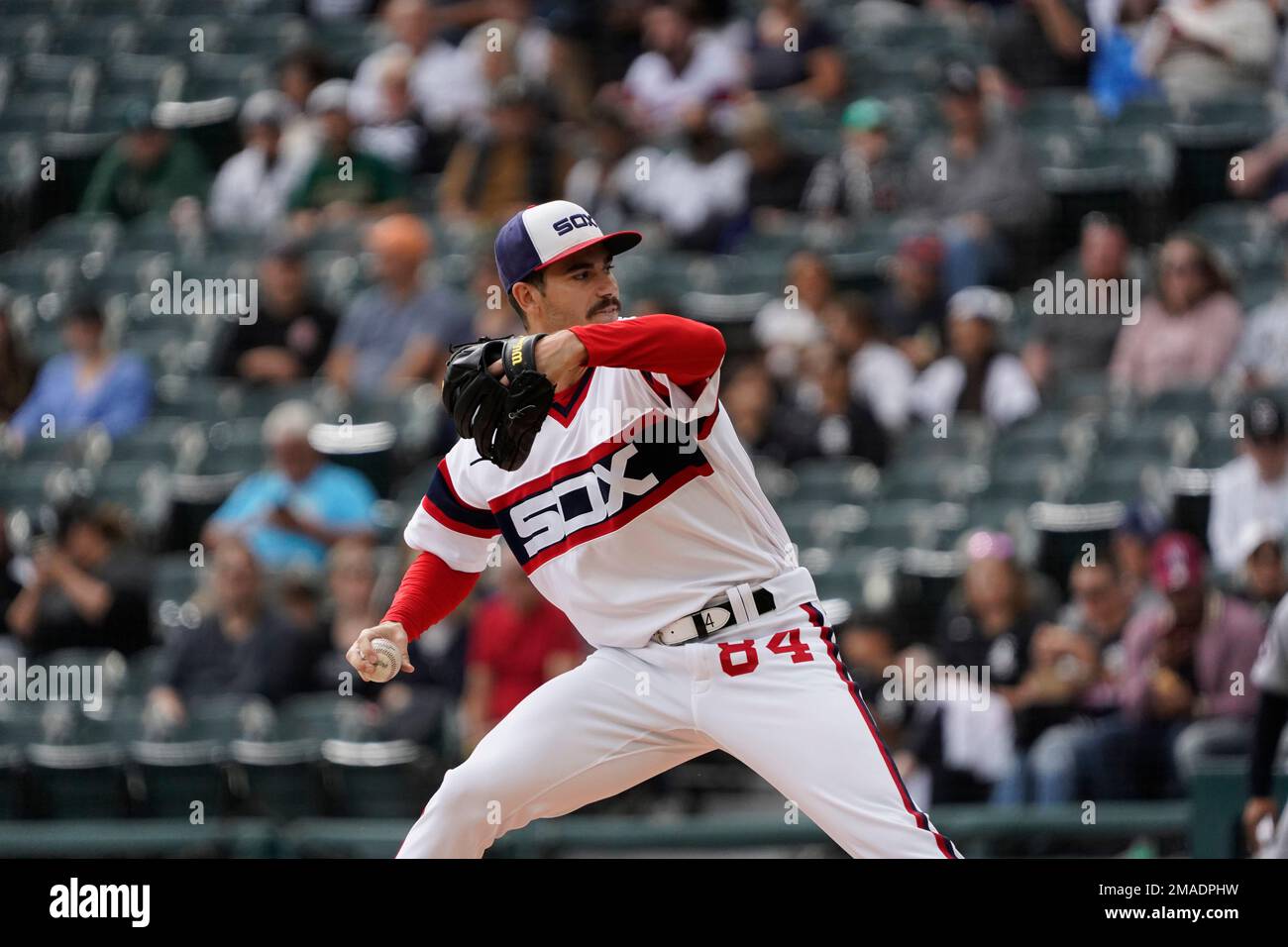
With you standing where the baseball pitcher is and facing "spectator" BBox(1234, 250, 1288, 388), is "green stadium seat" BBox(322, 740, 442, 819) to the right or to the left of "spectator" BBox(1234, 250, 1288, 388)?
left

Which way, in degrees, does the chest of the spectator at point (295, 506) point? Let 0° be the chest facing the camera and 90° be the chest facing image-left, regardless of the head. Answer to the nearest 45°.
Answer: approximately 0°

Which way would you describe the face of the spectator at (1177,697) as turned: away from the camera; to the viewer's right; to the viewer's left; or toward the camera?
toward the camera

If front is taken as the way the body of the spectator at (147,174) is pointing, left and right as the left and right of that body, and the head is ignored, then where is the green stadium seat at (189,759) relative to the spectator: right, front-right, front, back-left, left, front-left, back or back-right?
front

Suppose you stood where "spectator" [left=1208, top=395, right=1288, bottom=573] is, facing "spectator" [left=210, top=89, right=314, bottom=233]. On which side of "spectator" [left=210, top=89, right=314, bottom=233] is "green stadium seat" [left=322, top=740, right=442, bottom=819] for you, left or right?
left

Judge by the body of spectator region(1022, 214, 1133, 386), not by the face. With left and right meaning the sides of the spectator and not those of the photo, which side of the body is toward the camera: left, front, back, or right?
front

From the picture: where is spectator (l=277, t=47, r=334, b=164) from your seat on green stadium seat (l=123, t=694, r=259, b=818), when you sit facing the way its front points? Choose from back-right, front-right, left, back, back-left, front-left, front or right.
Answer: back

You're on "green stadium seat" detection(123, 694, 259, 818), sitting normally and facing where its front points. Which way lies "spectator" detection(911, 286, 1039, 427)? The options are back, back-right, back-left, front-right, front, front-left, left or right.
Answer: left

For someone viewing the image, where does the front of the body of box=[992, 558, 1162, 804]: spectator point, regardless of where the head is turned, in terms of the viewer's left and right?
facing the viewer and to the left of the viewer

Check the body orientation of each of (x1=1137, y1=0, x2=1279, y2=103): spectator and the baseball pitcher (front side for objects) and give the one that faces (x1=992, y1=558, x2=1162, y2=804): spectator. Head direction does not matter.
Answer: (x1=1137, y1=0, x2=1279, y2=103): spectator

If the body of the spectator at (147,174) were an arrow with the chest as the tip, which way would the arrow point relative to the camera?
toward the camera

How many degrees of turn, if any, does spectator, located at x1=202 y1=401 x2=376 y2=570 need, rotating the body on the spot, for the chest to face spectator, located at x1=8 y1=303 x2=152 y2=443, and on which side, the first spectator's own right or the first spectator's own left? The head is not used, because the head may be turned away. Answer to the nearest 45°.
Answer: approximately 135° to the first spectator's own right

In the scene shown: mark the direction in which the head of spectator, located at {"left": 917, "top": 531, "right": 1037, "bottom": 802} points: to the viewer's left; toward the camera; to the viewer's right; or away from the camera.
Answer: toward the camera

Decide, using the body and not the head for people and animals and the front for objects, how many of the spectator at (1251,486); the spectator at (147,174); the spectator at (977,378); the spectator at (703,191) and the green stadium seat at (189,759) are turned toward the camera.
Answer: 5

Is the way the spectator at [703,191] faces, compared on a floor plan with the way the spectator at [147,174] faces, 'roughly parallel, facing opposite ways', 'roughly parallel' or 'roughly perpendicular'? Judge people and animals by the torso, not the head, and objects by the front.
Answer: roughly parallel

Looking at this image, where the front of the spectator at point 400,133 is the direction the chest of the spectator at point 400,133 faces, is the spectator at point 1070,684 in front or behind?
in front
